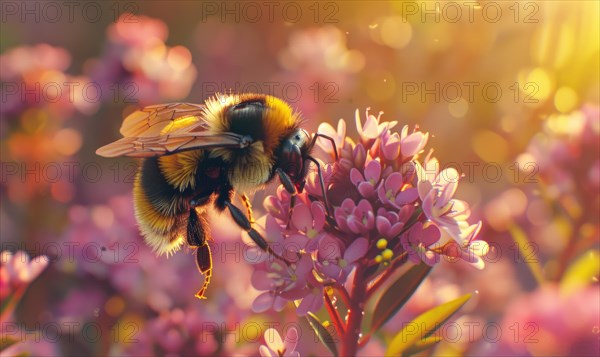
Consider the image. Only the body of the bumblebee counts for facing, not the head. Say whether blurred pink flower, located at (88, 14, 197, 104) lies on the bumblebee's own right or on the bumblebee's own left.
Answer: on the bumblebee's own left

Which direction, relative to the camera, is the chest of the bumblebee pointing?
to the viewer's right

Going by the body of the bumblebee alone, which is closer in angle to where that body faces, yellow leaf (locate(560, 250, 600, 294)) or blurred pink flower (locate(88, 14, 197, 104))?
the yellow leaf

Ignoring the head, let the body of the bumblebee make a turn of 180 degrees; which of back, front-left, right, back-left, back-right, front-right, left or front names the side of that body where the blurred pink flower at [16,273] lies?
front

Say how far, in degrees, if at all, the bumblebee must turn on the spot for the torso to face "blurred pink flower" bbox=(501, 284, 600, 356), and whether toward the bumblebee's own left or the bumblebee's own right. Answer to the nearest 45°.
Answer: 0° — it already faces it

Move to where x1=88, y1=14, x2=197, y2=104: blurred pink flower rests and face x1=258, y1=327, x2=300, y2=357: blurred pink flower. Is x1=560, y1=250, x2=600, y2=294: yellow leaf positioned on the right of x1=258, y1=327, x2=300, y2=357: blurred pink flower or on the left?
left

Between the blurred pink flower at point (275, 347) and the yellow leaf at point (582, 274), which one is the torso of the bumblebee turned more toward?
the yellow leaf
